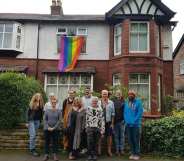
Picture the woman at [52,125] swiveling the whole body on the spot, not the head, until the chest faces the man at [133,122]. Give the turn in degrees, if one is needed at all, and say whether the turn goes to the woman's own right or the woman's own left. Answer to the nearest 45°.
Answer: approximately 90° to the woman's own left

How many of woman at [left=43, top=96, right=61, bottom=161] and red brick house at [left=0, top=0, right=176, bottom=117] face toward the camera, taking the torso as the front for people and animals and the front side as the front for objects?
2

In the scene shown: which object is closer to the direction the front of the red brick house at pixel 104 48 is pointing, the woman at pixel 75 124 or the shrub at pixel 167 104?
the woman

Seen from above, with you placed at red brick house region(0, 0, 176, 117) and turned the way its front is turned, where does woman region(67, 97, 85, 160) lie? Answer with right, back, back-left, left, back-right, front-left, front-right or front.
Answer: front

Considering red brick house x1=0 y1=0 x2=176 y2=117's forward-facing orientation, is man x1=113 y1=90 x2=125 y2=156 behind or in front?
in front

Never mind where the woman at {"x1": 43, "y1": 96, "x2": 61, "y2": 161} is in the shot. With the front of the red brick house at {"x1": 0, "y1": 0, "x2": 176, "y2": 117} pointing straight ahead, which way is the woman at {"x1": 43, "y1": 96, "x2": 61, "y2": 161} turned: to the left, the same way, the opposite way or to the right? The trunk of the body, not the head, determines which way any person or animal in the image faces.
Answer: the same way

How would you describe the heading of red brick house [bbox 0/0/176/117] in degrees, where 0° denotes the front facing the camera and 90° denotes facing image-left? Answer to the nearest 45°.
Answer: approximately 0°

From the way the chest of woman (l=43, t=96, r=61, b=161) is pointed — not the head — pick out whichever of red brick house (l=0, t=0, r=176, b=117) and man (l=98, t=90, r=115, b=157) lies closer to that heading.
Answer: the man

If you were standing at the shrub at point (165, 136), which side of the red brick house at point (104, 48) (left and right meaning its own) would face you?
front

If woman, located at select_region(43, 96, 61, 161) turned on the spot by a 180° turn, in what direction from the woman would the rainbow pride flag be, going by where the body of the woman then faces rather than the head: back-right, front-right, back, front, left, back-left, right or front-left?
front

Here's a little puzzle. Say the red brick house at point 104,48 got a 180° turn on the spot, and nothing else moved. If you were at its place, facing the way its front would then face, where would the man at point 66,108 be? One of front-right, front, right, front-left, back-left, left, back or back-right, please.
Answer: back

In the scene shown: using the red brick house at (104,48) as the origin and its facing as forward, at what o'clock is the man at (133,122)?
The man is roughly at 12 o'clock from the red brick house.

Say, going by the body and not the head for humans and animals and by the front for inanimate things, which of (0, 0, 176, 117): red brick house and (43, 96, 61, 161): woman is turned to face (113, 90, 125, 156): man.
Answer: the red brick house

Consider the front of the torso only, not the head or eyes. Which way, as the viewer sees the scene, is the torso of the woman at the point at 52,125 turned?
toward the camera

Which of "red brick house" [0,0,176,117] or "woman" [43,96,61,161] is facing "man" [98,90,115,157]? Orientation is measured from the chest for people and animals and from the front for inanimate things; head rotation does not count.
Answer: the red brick house
